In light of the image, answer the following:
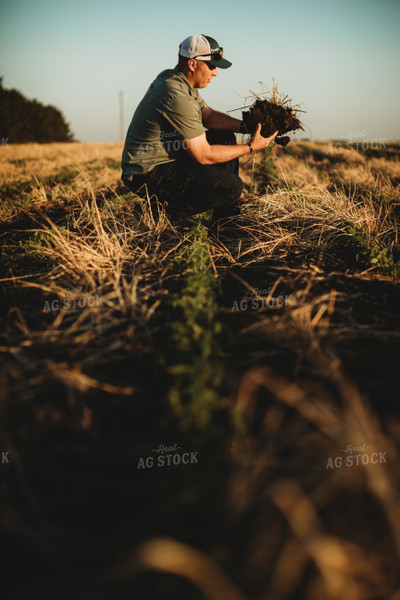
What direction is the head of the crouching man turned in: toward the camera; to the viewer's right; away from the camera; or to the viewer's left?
to the viewer's right

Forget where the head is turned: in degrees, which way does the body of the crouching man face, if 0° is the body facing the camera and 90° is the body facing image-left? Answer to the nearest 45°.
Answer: approximately 270°
